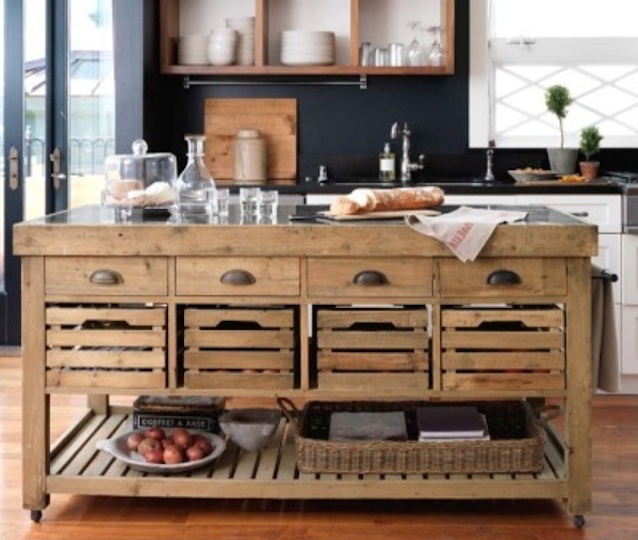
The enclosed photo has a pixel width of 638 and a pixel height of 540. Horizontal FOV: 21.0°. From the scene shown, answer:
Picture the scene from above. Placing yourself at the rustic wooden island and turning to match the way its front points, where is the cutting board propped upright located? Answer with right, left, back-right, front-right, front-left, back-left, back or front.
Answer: back

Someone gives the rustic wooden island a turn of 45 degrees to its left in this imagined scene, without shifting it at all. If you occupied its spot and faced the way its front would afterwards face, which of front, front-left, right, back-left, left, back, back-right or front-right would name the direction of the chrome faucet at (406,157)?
back-left

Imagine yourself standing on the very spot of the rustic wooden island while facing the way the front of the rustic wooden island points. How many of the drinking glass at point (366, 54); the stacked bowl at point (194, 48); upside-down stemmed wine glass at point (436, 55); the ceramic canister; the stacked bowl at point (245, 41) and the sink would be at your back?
6

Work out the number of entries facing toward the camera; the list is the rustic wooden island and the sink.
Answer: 2

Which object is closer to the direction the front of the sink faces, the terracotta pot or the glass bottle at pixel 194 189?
the glass bottle

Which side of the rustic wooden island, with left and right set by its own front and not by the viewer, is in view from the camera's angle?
front

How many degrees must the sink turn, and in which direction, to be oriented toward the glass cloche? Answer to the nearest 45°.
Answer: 0° — it already faces it

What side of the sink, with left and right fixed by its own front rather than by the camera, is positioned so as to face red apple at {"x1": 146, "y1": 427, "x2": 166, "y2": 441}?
front

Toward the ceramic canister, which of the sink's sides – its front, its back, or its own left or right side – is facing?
right

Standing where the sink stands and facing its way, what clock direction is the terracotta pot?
The terracotta pot is roughly at 9 o'clock from the sink.

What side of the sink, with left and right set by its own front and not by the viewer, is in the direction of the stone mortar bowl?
front

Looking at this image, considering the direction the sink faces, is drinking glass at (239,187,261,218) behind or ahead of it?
ahead
